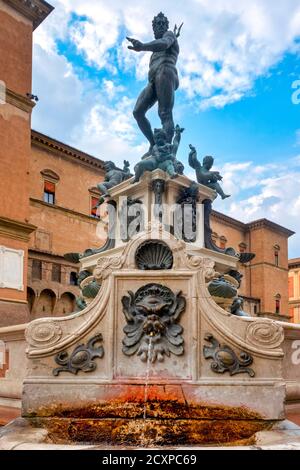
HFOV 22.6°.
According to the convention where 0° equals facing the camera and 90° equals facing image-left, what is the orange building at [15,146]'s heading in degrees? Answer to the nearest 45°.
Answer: approximately 315°

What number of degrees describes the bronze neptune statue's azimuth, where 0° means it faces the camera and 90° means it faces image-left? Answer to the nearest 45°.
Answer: approximately 45°

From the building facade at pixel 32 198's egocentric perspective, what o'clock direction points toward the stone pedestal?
The stone pedestal is roughly at 1 o'clock from the building facade.

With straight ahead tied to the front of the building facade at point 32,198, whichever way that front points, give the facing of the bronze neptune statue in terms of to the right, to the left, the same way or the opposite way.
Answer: to the right

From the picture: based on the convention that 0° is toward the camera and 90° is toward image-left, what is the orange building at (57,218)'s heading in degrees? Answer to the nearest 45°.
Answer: approximately 315°

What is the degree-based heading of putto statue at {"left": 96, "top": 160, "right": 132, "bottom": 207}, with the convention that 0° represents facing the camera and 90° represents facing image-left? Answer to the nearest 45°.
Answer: approximately 45°

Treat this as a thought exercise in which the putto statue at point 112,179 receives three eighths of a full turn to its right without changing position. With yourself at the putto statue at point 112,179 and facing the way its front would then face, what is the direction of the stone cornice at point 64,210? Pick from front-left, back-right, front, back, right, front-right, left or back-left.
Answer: front

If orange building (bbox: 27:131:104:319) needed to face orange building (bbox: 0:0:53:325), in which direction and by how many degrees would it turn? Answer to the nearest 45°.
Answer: approximately 45° to its right

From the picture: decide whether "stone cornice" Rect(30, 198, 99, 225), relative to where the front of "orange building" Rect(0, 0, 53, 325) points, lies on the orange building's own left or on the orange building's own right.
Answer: on the orange building's own left

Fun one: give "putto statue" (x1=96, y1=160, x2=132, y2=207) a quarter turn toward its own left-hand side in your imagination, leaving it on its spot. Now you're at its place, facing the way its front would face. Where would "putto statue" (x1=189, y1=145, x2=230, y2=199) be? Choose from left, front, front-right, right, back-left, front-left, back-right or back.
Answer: front-left

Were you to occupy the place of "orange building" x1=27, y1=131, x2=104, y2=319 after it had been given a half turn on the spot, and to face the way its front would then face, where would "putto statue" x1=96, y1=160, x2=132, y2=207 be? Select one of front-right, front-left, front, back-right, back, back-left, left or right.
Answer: back-left
